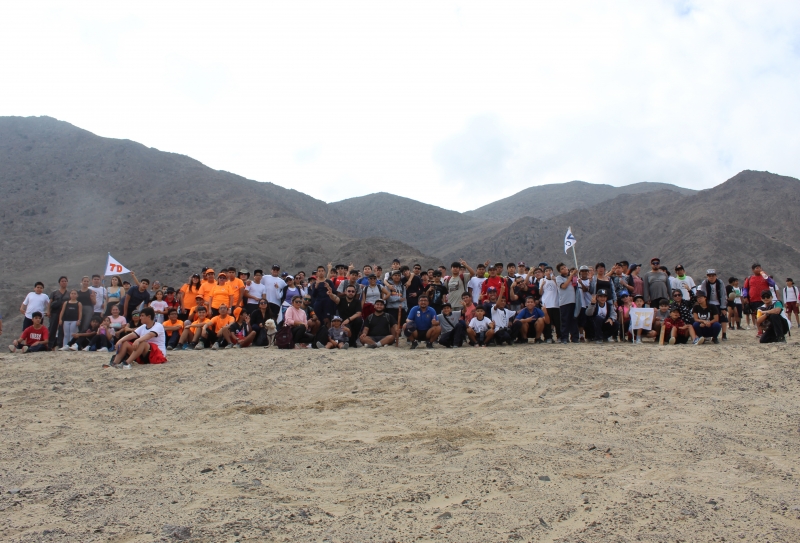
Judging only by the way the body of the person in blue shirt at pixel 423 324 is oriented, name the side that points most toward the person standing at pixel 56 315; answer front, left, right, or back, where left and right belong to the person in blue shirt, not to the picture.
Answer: right

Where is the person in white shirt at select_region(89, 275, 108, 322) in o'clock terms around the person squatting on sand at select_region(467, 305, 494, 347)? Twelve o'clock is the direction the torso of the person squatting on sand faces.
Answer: The person in white shirt is roughly at 3 o'clock from the person squatting on sand.

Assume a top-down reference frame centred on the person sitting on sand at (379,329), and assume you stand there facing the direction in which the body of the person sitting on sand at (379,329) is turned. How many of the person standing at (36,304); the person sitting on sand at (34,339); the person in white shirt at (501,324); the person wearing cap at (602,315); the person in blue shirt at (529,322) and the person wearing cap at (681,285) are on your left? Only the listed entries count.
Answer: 4

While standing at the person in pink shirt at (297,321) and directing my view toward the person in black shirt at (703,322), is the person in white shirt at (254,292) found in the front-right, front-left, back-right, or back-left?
back-left

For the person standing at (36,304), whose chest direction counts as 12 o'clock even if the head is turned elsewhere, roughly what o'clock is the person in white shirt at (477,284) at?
The person in white shirt is roughly at 10 o'clock from the person standing.

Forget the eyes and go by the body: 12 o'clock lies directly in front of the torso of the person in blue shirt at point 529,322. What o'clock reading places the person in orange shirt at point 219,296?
The person in orange shirt is roughly at 3 o'clock from the person in blue shirt.

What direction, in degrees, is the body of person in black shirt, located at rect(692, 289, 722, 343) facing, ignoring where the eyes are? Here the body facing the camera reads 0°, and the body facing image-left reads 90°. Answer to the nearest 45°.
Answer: approximately 0°

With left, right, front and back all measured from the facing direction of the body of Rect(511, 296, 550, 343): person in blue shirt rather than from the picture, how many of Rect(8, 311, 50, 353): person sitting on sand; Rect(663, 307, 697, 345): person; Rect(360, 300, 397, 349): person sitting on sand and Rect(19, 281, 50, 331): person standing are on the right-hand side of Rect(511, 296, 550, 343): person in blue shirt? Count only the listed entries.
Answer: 3

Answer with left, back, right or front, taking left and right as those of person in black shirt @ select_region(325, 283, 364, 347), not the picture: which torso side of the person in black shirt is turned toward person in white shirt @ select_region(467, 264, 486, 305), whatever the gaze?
left

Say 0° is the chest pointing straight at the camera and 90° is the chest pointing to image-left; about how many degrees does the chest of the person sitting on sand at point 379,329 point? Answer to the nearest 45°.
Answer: approximately 0°
